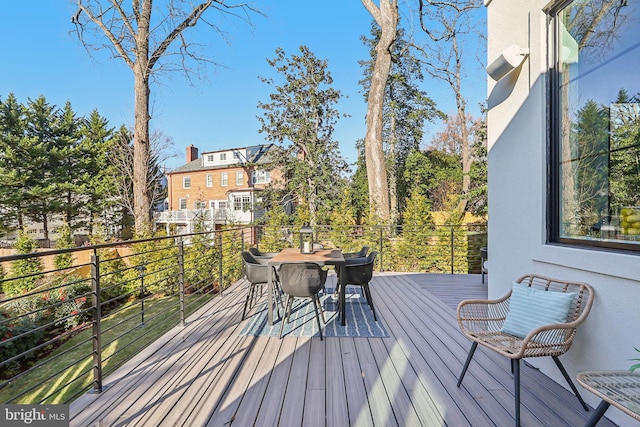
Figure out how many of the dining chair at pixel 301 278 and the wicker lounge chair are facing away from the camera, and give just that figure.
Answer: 1

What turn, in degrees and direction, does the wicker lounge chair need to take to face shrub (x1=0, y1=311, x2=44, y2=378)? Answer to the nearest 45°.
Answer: approximately 45° to its right

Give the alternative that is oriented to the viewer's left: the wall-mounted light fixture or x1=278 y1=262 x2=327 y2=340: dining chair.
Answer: the wall-mounted light fixture

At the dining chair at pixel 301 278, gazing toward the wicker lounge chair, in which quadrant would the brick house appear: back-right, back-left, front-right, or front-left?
back-left

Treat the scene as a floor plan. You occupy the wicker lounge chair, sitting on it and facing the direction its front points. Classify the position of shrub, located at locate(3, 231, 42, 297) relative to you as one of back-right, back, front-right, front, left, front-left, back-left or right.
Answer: front-right

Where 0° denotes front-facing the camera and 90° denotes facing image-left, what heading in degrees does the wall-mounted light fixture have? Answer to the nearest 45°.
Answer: approximately 90°

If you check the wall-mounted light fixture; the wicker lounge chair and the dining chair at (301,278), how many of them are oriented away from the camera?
1

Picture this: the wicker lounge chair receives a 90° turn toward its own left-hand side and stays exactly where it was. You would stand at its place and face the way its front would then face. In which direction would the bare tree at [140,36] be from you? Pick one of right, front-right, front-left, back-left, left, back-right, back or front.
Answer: back-right

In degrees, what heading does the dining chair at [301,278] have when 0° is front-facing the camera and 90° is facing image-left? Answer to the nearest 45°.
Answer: approximately 180°

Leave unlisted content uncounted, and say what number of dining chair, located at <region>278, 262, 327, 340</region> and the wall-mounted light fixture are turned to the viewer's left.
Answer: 1

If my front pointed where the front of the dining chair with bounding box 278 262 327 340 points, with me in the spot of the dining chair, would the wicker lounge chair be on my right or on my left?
on my right

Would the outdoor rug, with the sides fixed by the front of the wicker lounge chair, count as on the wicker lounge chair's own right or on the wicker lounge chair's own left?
on the wicker lounge chair's own right

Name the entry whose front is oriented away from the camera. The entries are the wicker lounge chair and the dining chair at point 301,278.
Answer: the dining chair

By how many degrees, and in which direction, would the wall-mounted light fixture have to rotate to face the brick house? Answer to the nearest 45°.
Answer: approximately 45° to its right

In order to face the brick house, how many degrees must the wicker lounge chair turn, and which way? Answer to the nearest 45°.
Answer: approximately 90° to its right
